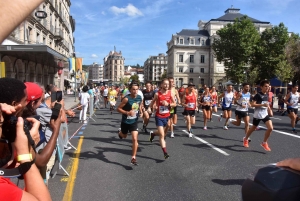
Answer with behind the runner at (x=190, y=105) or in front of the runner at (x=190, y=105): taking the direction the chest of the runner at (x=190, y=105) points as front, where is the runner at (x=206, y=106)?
behind

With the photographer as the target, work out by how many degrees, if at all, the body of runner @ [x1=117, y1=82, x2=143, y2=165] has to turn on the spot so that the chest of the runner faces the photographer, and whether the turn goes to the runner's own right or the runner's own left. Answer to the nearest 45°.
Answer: approximately 45° to the runner's own right

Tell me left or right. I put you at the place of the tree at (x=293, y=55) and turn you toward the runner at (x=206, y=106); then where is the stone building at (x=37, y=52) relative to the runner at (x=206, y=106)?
right

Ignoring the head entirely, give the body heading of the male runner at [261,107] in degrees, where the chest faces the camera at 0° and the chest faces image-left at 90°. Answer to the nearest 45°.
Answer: approximately 315°

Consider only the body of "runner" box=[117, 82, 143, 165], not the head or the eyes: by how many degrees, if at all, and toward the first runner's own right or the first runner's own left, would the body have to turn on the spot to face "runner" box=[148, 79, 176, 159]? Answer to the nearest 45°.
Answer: approximately 90° to the first runner's own left

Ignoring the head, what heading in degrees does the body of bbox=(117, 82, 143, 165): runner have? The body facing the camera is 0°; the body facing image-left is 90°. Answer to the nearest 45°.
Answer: approximately 315°

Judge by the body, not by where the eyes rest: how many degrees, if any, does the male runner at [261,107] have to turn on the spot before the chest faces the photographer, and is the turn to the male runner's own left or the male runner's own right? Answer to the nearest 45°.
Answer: approximately 45° to the male runner's own right

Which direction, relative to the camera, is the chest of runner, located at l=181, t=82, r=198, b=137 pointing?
toward the camera

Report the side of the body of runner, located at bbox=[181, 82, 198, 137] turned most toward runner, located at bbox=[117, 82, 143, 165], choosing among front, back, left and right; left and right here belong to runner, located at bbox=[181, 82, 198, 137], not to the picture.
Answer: front

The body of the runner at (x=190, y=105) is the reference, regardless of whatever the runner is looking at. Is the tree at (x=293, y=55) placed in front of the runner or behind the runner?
behind

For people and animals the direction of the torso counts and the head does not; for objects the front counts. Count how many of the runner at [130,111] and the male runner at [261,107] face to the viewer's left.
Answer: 0
